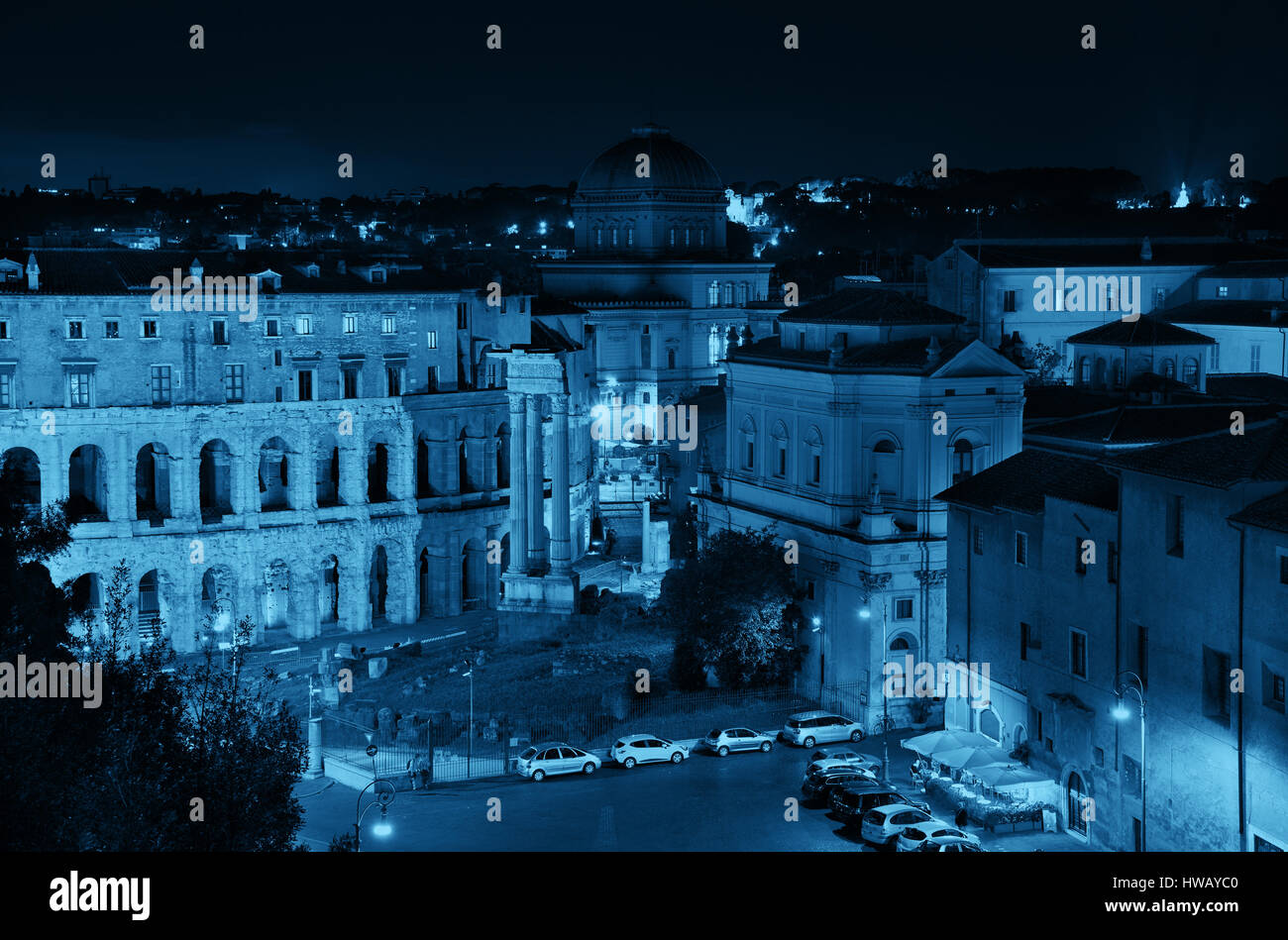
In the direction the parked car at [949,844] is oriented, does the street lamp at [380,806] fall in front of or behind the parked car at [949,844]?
behind
